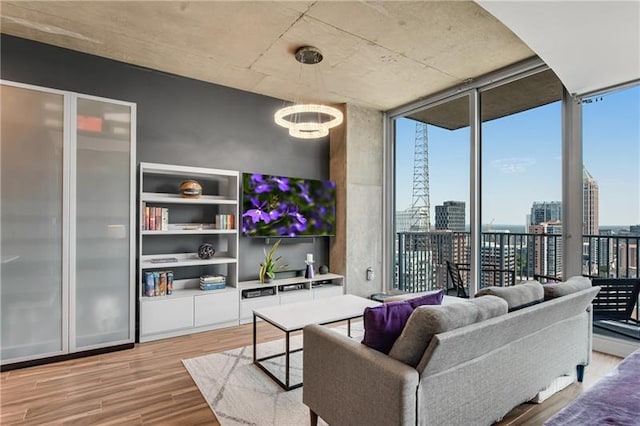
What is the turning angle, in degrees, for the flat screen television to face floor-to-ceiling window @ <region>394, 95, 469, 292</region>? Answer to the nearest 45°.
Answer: approximately 45° to its left

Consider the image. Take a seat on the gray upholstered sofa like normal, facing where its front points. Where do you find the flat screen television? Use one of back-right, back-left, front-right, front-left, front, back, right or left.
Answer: front

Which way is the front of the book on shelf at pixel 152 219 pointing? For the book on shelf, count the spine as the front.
toward the camera

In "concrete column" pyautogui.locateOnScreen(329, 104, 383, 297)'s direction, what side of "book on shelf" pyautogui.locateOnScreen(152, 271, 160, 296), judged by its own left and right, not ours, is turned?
left

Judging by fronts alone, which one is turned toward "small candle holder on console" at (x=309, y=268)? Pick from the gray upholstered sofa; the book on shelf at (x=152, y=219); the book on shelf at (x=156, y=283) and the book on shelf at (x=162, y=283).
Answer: the gray upholstered sofa

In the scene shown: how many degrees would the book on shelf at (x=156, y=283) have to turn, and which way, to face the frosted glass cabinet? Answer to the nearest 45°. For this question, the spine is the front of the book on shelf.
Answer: approximately 90° to its right

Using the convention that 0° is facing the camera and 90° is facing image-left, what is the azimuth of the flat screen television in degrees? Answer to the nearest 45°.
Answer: approximately 315°

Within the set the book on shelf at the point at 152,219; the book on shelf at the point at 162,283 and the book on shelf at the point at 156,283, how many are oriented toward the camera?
3

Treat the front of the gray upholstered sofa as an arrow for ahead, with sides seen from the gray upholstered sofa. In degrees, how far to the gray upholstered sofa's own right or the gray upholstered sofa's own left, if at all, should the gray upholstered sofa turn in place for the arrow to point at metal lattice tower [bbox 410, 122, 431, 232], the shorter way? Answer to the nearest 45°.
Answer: approximately 45° to the gray upholstered sofa's own right

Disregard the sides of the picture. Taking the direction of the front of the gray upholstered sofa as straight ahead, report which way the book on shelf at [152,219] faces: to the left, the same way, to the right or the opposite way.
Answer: the opposite way

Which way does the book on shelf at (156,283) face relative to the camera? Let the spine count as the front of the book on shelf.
toward the camera

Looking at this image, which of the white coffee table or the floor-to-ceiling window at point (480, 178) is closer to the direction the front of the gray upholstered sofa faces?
the white coffee table

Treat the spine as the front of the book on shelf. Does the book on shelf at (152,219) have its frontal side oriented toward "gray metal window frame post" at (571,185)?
no

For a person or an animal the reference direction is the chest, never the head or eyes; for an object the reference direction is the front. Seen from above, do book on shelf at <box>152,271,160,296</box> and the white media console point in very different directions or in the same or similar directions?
same or similar directions

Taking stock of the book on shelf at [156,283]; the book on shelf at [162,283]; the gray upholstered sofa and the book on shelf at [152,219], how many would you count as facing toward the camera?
3

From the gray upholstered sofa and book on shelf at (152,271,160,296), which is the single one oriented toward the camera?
the book on shelf

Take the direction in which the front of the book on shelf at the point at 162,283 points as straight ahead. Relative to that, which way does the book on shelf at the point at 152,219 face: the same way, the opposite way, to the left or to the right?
the same way
